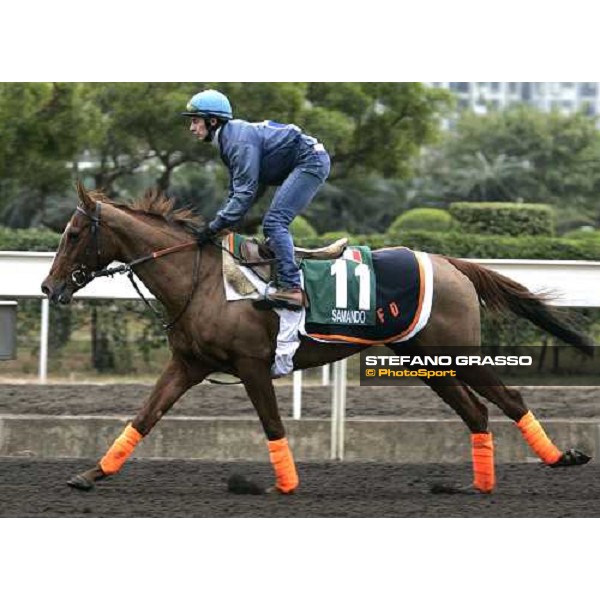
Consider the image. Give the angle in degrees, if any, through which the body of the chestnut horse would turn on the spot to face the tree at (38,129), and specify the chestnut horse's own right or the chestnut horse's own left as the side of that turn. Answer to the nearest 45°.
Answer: approximately 90° to the chestnut horse's own right

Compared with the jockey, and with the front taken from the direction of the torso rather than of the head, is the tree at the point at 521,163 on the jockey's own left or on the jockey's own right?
on the jockey's own right

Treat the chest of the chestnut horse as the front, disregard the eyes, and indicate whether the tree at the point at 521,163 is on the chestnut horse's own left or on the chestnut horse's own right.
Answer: on the chestnut horse's own right

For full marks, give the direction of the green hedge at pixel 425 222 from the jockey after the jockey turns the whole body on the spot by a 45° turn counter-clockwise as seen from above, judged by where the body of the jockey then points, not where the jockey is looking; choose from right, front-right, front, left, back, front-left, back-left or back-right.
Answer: back-right

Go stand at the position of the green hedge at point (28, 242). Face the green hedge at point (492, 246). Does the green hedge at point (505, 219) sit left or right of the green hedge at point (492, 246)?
left

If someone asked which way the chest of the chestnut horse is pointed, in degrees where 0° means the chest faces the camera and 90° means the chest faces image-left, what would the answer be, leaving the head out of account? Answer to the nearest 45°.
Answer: approximately 90°

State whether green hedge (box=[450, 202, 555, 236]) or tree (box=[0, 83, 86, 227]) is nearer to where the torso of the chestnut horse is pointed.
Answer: the tree

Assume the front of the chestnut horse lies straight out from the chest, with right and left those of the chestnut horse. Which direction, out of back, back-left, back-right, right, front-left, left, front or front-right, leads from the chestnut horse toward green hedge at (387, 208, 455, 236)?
right

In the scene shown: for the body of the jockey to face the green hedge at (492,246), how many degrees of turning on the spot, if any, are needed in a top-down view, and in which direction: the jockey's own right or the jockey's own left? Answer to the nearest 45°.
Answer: approximately 135° to the jockey's own right

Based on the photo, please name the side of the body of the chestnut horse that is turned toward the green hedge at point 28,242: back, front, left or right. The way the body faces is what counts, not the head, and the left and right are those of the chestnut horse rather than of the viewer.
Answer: right

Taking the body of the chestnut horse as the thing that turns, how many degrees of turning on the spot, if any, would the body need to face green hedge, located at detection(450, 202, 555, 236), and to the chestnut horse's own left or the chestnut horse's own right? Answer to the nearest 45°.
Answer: approximately 90° to the chestnut horse's own right

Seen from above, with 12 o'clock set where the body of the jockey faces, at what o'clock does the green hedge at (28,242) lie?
The green hedge is roughly at 2 o'clock from the jockey.

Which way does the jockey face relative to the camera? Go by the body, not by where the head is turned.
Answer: to the viewer's left
